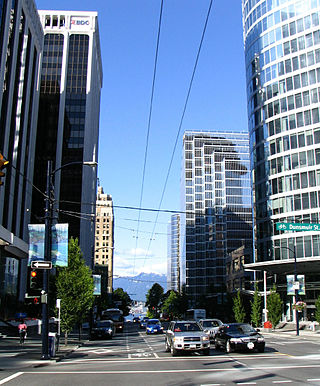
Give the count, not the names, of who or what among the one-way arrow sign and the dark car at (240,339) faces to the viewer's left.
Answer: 0

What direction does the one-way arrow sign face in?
toward the camera

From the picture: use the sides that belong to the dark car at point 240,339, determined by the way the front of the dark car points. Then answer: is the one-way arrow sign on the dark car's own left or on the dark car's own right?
on the dark car's own right

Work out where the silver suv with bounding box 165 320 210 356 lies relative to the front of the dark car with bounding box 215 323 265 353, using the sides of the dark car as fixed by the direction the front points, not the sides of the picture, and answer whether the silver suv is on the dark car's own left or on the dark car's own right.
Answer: on the dark car's own right

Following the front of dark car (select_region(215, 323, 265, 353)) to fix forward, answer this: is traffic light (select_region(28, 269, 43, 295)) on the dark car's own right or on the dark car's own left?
on the dark car's own right

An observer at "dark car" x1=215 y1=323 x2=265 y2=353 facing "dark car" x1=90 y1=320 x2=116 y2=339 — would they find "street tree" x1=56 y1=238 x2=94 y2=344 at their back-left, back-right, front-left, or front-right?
front-left

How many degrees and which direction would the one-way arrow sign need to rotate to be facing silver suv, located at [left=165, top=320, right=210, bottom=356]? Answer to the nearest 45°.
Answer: approximately 90° to its left

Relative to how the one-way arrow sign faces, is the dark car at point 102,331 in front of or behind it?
behind
